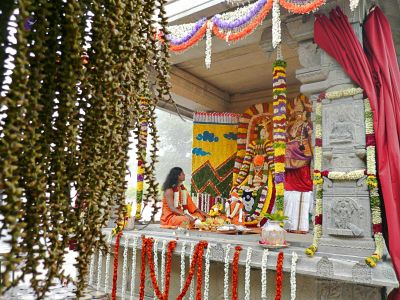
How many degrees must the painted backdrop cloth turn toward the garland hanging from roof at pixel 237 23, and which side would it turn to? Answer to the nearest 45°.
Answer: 0° — it already faces it

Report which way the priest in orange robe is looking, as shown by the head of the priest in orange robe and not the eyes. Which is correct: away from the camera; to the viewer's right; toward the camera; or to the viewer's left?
to the viewer's right

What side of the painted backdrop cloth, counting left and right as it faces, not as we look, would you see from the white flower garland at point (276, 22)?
front

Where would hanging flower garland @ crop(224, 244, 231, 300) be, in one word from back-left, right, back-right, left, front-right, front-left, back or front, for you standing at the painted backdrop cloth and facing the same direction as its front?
front

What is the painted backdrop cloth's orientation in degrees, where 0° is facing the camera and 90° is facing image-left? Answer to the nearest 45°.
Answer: approximately 0°

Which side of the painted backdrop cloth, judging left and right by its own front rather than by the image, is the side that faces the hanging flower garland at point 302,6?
front

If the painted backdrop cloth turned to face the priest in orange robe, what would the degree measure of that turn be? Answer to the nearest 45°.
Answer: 0° — it already faces them

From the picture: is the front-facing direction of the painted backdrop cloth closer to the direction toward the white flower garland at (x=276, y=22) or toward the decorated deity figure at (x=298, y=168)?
the white flower garland

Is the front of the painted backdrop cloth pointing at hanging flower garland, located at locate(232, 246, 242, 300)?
yes

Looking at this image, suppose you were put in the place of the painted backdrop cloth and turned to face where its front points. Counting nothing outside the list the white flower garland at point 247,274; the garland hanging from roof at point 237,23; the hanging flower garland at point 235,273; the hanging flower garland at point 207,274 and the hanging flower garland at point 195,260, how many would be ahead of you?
5

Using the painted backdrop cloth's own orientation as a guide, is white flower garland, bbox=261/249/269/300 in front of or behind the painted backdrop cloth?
in front

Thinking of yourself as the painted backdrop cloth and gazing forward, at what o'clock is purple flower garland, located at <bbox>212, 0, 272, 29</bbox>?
The purple flower garland is roughly at 12 o'clock from the painted backdrop cloth.

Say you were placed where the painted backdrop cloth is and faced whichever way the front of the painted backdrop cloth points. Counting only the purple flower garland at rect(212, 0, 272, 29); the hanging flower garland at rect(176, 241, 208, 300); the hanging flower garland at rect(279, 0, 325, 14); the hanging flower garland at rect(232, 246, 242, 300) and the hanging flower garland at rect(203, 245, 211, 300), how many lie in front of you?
5

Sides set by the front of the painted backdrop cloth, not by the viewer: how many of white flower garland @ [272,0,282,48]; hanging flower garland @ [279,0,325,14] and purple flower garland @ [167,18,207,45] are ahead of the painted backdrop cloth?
3
